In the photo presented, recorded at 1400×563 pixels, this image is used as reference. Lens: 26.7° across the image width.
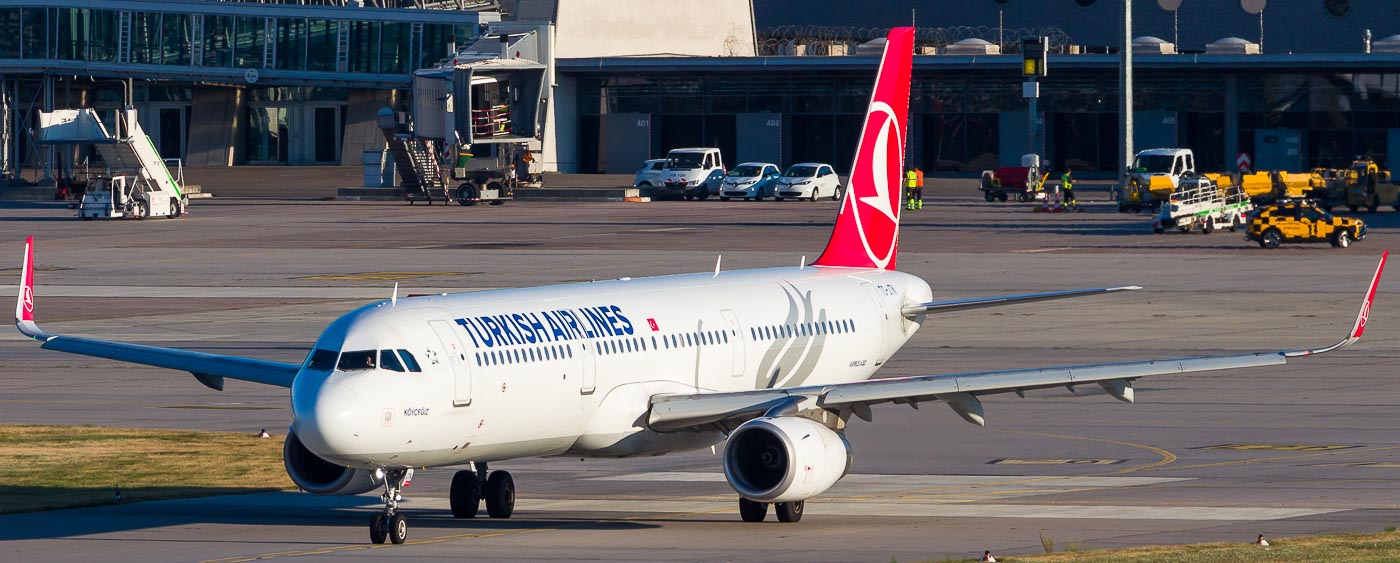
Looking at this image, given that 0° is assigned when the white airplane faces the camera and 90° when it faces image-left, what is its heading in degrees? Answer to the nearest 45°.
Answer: approximately 45°
